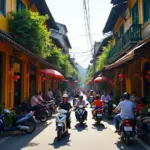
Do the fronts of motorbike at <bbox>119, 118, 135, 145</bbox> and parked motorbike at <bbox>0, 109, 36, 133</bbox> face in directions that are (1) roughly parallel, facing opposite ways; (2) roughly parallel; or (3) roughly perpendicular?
roughly perpendicular

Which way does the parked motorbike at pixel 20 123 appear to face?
to the viewer's left

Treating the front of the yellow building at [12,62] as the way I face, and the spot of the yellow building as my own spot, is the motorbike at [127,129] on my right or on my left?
on my right

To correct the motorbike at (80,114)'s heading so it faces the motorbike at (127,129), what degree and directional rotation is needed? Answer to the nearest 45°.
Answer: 0° — it already faces it

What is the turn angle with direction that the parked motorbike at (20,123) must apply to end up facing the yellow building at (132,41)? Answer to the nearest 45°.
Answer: approximately 135° to its right

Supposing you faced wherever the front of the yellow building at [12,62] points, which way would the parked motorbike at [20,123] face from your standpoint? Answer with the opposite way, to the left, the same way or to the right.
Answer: the opposite way

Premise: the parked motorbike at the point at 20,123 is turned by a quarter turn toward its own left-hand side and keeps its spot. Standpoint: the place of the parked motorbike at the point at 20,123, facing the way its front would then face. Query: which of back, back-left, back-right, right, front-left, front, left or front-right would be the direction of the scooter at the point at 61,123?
front-left
